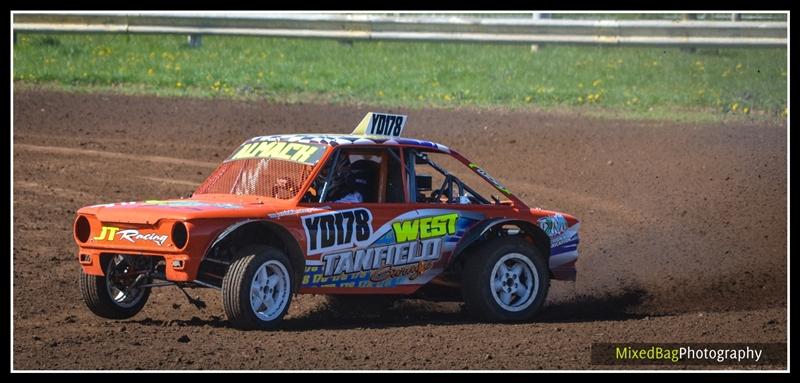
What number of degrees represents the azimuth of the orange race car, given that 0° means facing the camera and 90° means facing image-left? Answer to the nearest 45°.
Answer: approximately 45°

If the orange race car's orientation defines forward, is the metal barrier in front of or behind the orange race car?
behind
